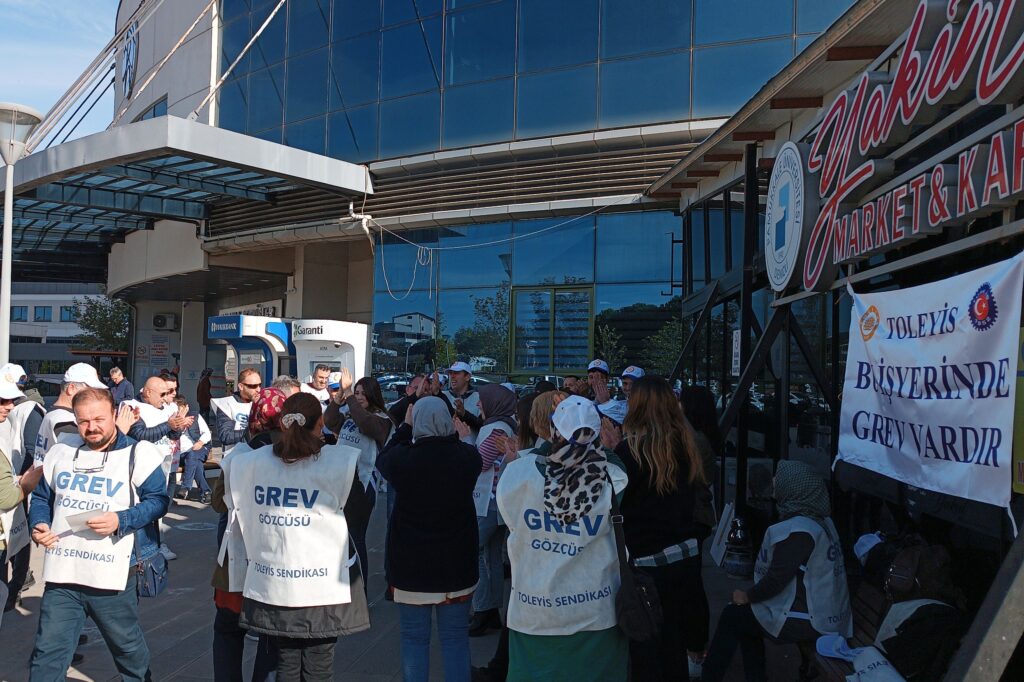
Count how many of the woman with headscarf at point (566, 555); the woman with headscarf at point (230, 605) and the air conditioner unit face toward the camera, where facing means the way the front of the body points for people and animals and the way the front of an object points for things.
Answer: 1

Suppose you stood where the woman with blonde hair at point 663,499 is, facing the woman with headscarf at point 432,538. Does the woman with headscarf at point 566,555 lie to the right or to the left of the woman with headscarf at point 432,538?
left

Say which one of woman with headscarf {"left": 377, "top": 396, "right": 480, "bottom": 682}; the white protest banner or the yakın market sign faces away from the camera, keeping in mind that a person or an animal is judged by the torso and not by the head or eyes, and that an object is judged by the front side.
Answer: the woman with headscarf

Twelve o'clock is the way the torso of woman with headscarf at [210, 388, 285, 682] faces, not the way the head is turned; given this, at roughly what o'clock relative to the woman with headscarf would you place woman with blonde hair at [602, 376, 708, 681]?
The woman with blonde hair is roughly at 2 o'clock from the woman with headscarf.

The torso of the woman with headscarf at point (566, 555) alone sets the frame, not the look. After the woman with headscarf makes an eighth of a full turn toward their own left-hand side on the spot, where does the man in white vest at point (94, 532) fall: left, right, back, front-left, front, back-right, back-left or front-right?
front-left

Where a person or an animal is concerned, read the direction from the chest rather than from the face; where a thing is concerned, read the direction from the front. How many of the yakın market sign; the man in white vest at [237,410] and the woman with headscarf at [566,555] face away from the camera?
1

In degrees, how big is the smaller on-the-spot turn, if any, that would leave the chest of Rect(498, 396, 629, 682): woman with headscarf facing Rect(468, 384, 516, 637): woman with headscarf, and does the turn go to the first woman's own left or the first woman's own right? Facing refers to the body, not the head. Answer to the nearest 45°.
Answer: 0° — they already face them

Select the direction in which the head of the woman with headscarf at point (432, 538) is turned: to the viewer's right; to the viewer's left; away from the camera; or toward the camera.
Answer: away from the camera

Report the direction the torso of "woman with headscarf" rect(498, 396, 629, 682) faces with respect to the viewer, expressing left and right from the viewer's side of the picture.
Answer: facing away from the viewer

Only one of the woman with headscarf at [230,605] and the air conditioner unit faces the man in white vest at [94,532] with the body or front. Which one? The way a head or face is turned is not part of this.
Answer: the air conditioner unit

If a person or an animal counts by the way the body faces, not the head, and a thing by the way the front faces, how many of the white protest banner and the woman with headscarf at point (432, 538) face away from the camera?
1

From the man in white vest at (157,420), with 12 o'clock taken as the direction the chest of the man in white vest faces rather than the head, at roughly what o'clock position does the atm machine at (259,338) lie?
The atm machine is roughly at 8 o'clock from the man in white vest.

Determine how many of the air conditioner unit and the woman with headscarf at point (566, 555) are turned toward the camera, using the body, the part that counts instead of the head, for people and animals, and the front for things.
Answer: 1

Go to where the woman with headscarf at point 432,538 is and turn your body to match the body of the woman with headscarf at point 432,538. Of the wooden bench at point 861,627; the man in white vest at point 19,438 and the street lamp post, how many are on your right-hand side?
1

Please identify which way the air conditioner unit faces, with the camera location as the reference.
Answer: facing the viewer

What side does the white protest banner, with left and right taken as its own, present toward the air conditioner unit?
right

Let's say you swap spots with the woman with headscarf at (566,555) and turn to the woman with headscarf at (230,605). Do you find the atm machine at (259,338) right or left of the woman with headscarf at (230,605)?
right
